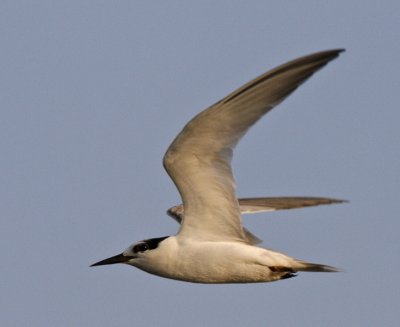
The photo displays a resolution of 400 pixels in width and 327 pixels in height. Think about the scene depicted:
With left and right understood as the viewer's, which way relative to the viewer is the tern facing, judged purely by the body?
facing to the left of the viewer
